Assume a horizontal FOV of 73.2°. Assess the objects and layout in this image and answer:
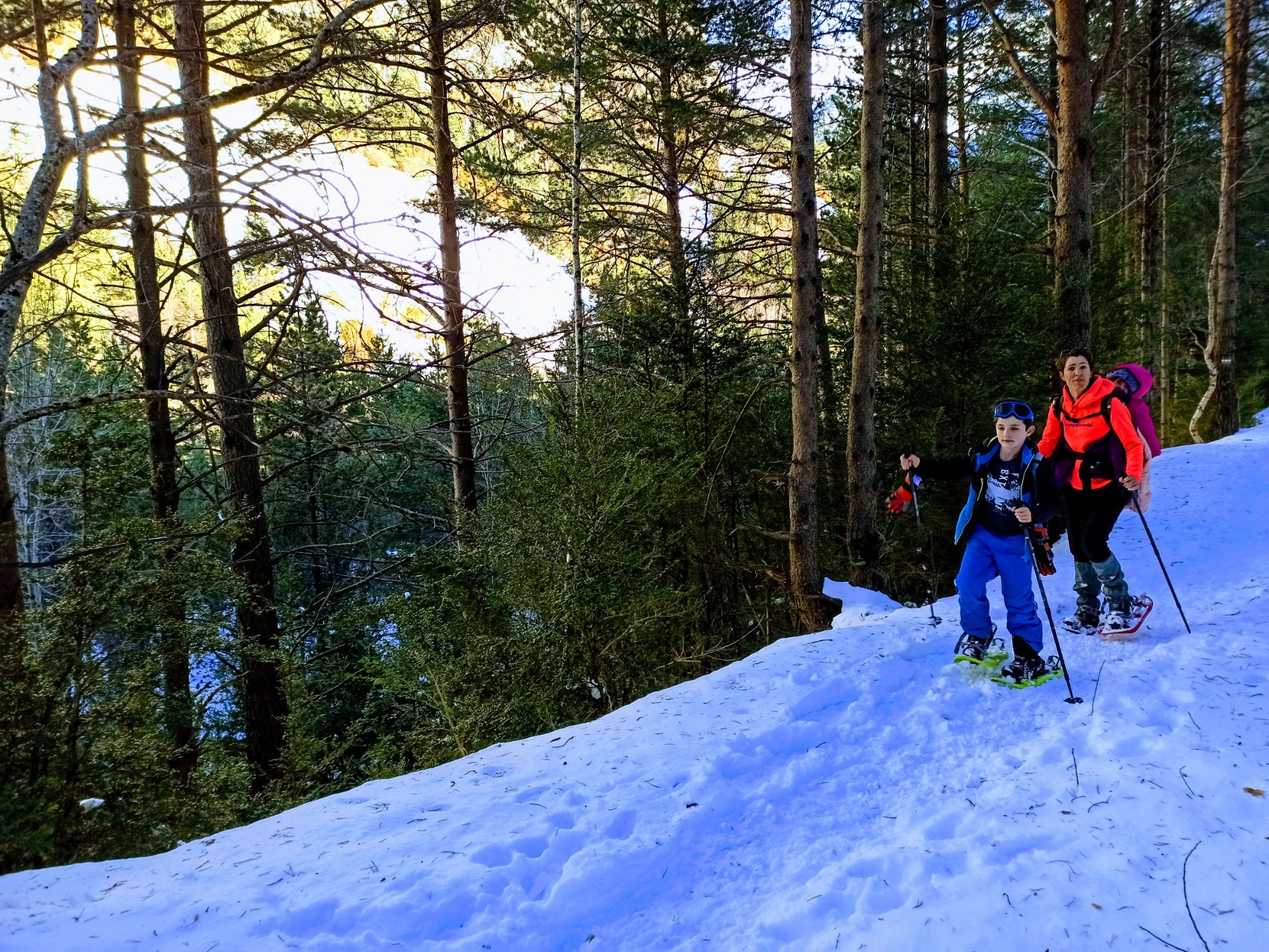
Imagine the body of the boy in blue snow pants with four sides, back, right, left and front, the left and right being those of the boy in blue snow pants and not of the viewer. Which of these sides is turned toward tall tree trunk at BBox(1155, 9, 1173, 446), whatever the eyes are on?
back

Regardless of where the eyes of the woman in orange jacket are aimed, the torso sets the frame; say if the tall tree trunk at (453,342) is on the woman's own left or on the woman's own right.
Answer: on the woman's own right

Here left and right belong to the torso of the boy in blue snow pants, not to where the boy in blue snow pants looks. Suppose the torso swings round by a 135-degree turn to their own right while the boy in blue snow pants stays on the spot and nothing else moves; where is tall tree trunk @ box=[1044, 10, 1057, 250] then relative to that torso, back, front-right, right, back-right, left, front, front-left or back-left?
front-right

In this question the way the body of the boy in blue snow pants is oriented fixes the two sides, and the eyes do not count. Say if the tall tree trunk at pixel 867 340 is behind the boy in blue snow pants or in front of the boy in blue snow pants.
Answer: behind

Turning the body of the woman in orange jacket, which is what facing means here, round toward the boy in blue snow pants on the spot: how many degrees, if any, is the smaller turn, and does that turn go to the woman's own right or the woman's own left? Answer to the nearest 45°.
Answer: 0° — they already face them

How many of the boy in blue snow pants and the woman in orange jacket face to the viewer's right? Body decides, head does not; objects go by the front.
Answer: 0

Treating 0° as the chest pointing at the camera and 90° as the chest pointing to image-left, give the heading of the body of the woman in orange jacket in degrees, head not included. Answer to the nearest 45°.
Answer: approximately 45°

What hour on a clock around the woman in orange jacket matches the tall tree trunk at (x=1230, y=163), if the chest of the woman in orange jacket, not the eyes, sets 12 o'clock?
The tall tree trunk is roughly at 5 o'clock from the woman in orange jacket.

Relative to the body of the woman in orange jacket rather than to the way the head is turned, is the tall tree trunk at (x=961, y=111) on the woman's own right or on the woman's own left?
on the woman's own right

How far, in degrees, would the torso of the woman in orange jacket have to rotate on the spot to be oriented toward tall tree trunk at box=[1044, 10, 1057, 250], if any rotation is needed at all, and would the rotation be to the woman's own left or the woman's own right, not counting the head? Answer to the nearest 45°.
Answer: approximately 135° to the woman's own right

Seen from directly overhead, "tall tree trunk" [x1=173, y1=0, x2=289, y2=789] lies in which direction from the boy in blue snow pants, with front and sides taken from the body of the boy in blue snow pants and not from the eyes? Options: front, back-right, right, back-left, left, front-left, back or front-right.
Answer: right

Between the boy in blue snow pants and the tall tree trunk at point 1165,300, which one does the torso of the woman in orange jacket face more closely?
the boy in blue snow pants

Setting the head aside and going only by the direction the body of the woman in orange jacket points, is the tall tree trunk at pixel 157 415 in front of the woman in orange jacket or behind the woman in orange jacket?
in front

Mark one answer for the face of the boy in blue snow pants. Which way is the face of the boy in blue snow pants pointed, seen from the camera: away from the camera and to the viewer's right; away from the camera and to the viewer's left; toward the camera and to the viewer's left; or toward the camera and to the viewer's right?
toward the camera and to the viewer's left
